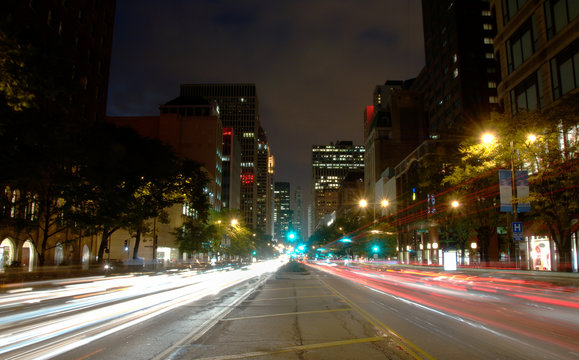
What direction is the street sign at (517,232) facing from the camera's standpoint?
toward the camera
